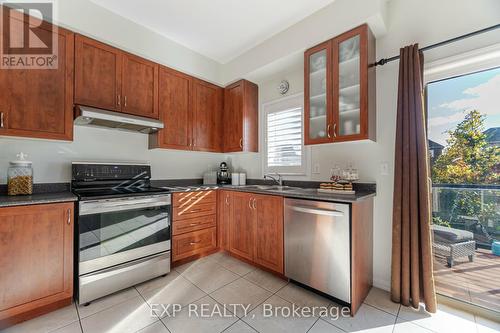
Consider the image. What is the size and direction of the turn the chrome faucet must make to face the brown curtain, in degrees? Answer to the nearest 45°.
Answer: approximately 90° to its left

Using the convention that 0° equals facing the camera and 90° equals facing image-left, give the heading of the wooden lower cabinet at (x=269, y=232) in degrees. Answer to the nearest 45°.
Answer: approximately 45°

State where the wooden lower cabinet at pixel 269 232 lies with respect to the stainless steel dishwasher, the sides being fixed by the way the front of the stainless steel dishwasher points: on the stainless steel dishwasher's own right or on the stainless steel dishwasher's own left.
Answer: on the stainless steel dishwasher's own right

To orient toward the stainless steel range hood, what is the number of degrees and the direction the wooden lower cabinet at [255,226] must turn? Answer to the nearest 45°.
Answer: approximately 45° to its right
